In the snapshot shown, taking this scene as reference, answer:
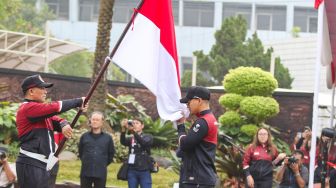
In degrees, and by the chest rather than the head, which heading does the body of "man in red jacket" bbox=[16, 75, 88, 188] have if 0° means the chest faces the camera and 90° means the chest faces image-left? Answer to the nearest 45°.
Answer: approximately 270°

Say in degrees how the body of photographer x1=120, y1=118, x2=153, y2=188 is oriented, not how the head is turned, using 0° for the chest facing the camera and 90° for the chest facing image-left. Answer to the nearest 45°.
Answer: approximately 45°

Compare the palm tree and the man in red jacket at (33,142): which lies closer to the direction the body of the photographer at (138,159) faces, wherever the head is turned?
the man in red jacket

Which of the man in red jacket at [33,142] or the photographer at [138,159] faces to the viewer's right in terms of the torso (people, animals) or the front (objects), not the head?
the man in red jacket

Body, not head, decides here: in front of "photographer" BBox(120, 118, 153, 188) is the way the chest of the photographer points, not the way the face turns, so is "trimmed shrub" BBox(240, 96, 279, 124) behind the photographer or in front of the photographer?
behind

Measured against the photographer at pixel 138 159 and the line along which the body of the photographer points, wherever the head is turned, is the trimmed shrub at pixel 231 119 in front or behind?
behind

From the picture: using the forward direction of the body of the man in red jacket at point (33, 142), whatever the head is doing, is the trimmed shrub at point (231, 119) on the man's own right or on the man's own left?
on the man's own left

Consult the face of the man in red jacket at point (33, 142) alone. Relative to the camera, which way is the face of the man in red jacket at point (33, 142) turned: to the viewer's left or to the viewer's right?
to the viewer's right

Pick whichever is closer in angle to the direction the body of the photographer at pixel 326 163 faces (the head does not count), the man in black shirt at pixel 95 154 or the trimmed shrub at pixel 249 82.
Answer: the man in black shirt

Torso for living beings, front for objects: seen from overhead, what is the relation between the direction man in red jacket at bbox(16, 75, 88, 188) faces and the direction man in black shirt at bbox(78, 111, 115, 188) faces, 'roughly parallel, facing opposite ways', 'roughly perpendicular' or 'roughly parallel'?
roughly perpendicular

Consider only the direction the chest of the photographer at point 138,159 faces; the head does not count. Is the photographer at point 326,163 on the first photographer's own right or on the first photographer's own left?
on the first photographer's own left

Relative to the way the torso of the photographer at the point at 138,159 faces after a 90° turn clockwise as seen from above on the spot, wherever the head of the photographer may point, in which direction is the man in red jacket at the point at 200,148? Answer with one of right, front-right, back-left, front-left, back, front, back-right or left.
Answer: back-left

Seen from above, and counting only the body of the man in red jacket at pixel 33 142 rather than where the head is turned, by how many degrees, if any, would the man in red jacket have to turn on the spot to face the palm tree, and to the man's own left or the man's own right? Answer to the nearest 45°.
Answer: approximately 90° to the man's own left
